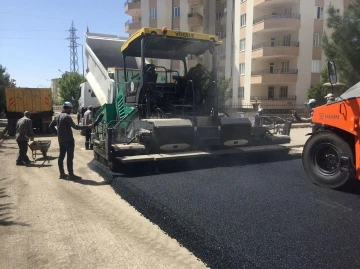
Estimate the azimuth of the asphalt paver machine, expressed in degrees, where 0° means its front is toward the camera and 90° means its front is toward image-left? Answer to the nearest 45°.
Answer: approximately 135°

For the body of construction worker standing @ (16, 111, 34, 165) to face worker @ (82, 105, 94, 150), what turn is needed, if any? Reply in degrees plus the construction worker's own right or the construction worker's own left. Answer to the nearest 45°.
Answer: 0° — they already face them

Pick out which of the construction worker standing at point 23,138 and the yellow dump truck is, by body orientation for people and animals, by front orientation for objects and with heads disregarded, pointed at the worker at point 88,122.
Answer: the construction worker standing

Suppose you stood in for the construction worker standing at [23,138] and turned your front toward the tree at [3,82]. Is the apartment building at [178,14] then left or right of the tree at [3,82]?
right

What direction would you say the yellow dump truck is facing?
away from the camera

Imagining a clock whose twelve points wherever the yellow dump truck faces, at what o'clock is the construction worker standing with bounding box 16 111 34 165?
The construction worker standing is roughly at 6 o'clock from the yellow dump truck.

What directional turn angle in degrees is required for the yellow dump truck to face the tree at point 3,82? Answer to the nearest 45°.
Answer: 0° — it already faces it

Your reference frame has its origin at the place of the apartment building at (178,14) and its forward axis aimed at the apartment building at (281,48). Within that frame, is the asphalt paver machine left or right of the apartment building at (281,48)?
right
